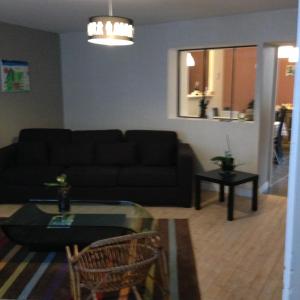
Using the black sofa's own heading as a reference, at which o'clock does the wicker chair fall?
The wicker chair is roughly at 12 o'clock from the black sofa.

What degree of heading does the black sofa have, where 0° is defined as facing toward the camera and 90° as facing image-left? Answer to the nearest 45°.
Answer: approximately 0°

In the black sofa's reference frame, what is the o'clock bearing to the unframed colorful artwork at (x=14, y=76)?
The unframed colorful artwork is roughly at 4 o'clock from the black sofa.

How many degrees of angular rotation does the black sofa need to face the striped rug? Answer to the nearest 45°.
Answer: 0° — it already faces it

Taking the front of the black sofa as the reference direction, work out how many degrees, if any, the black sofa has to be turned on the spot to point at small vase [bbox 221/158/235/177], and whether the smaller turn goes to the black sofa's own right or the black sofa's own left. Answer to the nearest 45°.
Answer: approximately 90° to the black sofa's own left
